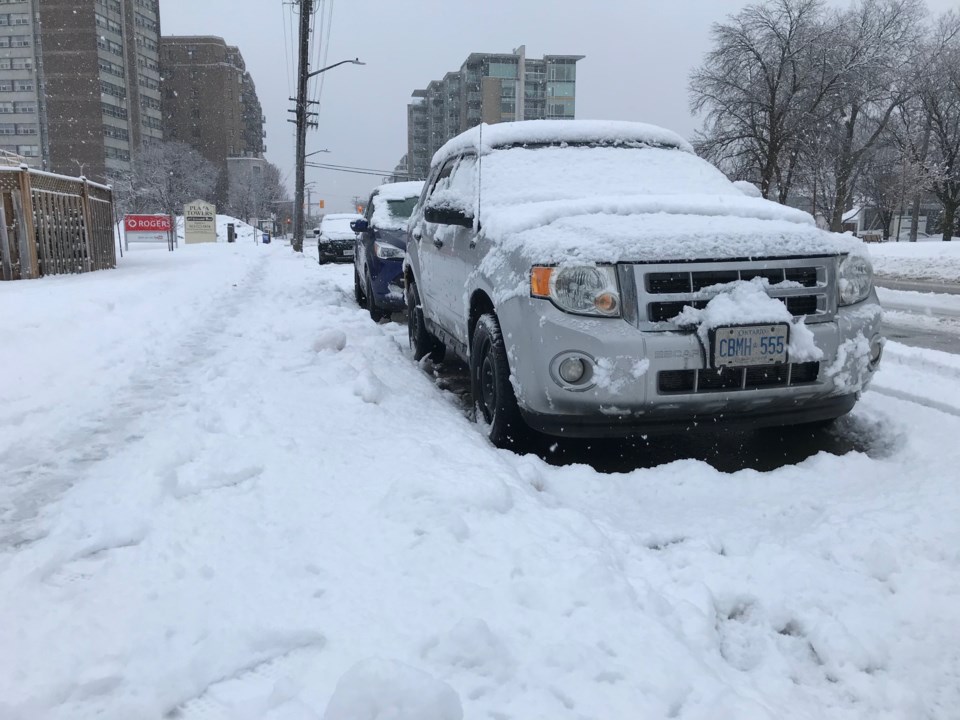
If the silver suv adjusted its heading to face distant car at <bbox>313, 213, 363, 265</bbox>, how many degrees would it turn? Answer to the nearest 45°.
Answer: approximately 180°

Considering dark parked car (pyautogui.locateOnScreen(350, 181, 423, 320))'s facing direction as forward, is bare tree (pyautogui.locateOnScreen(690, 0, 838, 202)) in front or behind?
behind

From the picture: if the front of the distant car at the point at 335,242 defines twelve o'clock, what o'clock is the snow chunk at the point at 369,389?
The snow chunk is roughly at 12 o'clock from the distant car.

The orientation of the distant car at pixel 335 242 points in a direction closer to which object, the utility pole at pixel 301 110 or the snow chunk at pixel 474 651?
the snow chunk

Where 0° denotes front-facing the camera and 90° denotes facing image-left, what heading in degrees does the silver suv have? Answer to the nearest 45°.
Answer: approximately 315°

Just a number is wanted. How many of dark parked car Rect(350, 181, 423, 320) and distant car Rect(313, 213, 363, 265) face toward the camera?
2

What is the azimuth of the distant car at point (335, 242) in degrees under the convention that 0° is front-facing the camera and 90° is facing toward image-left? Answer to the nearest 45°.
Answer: approximately 0°
